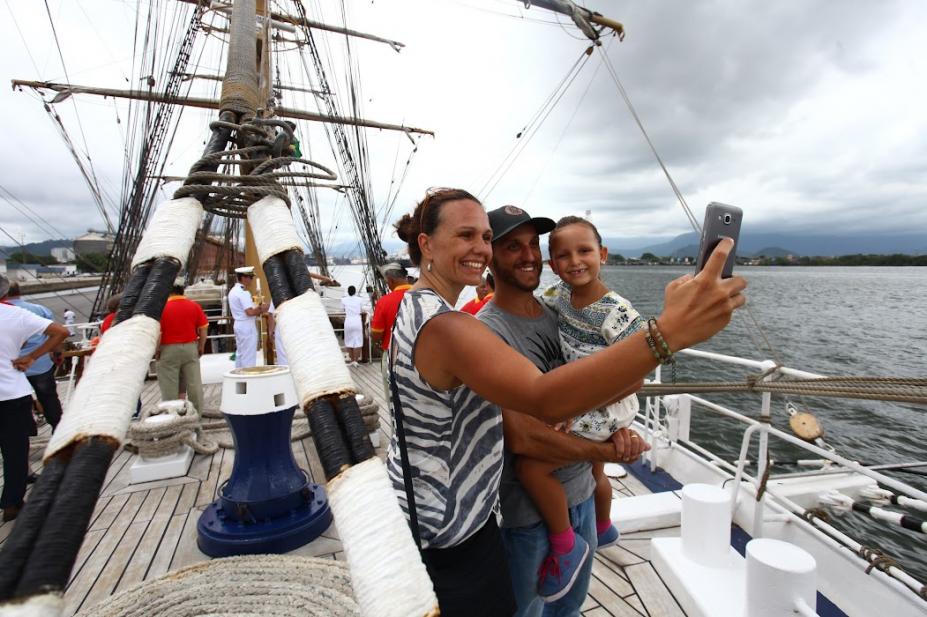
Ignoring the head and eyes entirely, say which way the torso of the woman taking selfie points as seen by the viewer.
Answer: to the viewer's right

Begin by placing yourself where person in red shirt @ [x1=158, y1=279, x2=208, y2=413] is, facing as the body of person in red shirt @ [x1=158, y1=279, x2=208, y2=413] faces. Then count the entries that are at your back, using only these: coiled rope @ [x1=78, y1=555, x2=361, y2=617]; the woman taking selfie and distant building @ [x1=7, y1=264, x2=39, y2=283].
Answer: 2

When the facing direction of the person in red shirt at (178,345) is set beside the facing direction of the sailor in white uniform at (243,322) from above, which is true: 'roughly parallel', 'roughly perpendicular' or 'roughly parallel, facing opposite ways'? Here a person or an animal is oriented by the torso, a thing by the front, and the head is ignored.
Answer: roughly perpendicular

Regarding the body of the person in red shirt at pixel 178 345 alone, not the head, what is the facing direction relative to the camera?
away from the camera
